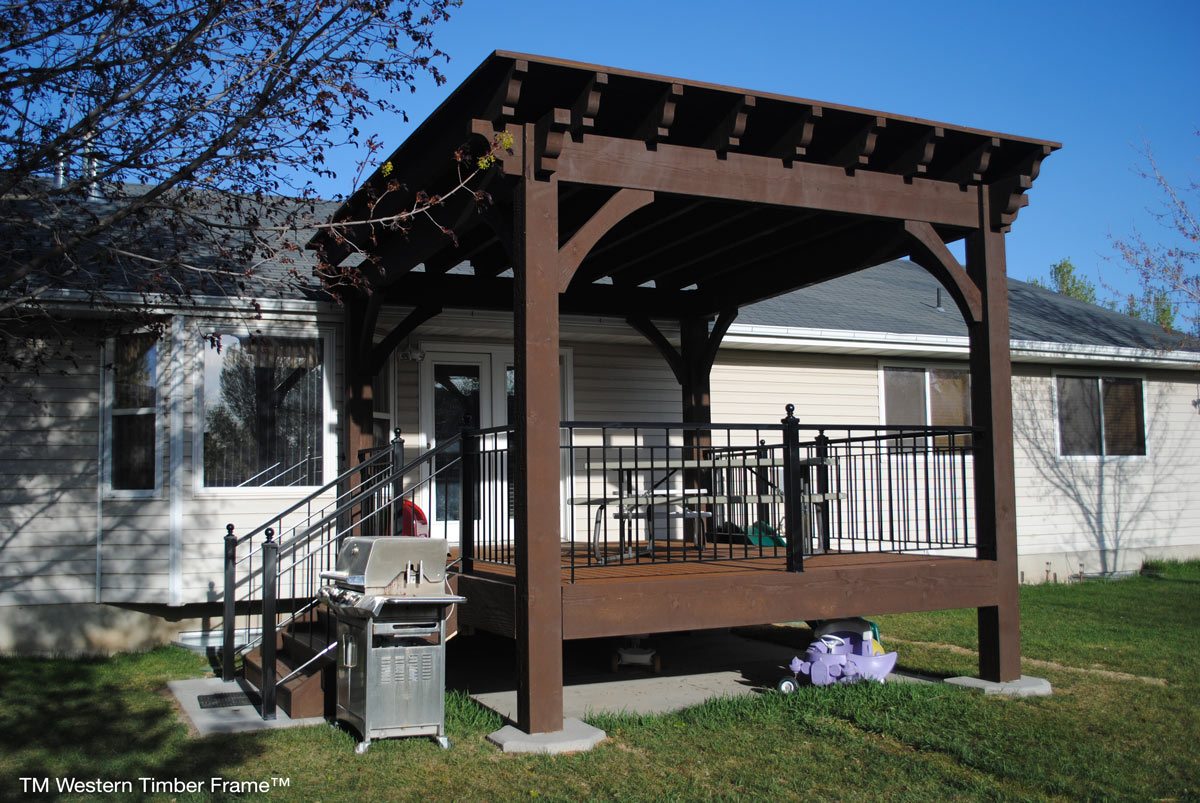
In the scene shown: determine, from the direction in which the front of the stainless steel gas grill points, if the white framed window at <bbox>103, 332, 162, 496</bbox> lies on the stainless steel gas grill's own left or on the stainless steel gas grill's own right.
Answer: on the stainless steel gas grill's own right

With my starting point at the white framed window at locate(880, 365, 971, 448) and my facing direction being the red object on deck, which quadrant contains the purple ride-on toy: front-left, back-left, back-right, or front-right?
front-left

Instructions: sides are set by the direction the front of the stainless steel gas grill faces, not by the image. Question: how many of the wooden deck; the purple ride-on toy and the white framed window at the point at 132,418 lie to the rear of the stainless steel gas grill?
2

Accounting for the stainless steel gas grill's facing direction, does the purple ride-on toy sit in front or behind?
behind

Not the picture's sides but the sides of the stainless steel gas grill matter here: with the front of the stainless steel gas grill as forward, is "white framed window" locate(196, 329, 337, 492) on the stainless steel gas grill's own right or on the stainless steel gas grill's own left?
on the stainless steel gas grill's own right

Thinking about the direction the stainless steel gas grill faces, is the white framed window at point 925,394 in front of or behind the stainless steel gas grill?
behind

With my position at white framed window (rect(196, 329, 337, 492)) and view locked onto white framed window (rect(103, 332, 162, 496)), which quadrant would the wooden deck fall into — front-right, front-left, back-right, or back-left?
back-left

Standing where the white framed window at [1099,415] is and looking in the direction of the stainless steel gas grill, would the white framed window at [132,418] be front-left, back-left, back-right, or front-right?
front-right

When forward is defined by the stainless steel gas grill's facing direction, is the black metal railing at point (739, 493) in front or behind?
behind

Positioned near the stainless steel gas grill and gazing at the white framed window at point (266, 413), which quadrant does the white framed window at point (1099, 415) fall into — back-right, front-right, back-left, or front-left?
front-right

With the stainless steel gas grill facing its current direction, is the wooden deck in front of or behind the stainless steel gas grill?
behind
